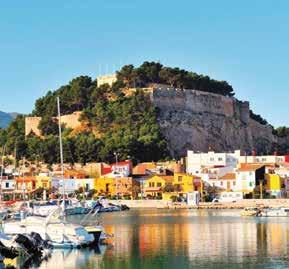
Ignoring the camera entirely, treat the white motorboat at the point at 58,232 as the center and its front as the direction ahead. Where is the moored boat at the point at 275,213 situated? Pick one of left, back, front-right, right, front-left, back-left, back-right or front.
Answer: front-left

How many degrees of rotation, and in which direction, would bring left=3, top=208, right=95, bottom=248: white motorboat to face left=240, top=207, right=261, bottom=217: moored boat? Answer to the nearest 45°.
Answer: approximately 45° to its left
